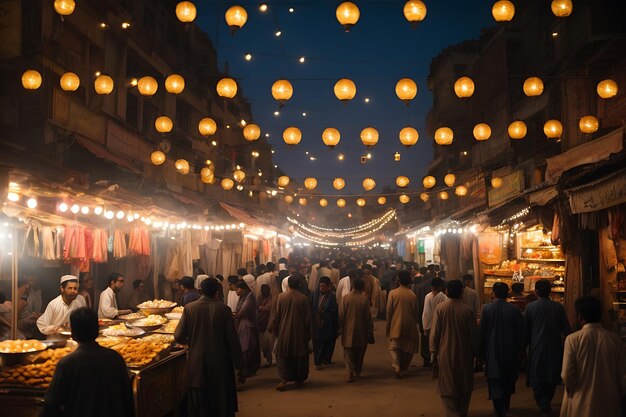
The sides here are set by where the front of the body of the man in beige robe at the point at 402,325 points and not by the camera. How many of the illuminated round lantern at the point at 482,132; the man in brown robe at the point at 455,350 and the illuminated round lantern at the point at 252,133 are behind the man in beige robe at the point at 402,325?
1

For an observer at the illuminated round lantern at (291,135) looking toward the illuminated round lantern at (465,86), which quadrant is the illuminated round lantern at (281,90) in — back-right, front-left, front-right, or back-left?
front-right

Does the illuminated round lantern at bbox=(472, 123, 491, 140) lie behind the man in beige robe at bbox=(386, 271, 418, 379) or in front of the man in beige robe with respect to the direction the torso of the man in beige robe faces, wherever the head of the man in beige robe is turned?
in front

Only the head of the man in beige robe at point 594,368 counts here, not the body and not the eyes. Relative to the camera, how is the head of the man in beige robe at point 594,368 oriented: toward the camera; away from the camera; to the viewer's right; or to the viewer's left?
away from the camera

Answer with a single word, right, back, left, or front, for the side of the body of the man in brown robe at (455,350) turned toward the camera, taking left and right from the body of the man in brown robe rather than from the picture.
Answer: back

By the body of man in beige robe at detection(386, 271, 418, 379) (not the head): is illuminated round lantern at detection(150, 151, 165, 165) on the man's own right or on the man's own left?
on the man's own left

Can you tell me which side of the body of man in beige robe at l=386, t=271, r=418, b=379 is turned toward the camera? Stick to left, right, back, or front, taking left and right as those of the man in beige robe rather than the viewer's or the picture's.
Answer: back

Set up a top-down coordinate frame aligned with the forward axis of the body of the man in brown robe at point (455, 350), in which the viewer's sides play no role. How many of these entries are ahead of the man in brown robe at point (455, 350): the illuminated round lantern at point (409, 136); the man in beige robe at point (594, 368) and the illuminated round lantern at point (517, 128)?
2

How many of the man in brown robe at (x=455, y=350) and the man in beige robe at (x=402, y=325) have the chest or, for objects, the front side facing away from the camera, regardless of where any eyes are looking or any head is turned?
2

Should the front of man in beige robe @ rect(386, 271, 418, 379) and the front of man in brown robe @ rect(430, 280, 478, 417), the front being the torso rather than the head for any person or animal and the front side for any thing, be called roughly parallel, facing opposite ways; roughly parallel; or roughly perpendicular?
roughly parallel

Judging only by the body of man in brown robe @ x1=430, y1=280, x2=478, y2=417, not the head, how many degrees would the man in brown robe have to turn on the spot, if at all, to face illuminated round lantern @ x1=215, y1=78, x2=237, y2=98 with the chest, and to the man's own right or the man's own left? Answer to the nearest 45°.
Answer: approximately 45° to the man's own left
